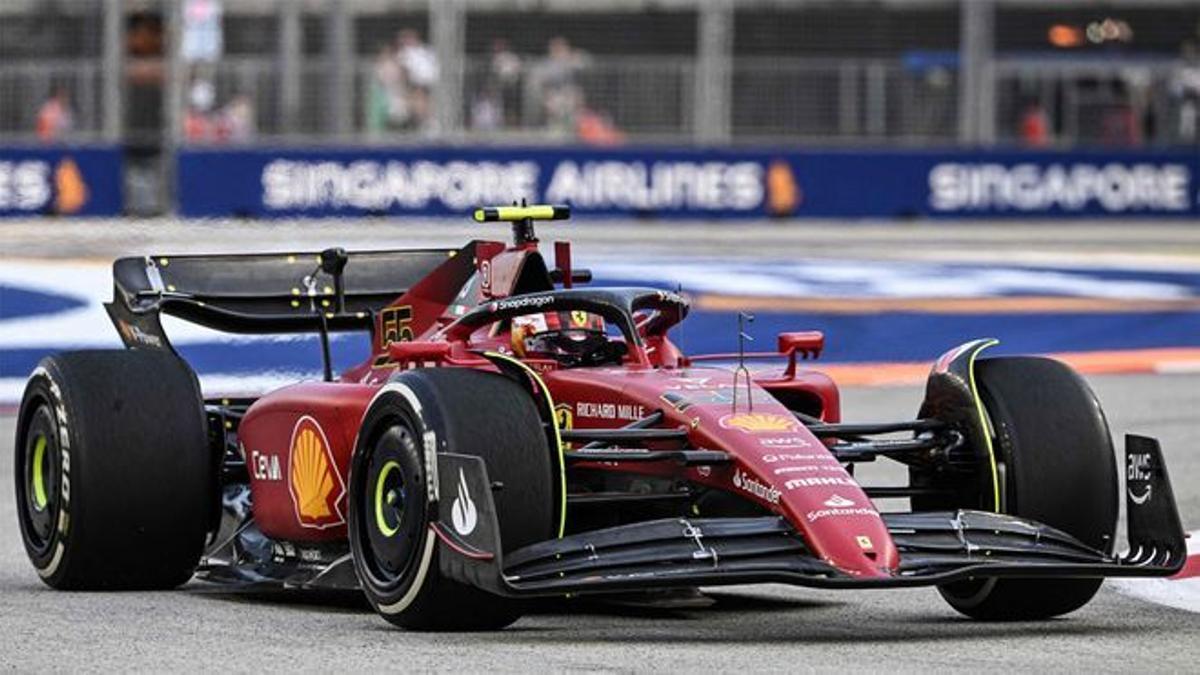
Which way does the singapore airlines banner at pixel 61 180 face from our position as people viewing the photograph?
facing the viewer

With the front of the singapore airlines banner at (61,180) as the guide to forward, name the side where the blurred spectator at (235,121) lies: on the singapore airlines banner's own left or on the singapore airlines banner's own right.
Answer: on the singapore airlines banner's own left

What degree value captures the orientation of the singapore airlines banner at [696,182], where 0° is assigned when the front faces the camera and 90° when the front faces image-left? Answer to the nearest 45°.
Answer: approximately 0°

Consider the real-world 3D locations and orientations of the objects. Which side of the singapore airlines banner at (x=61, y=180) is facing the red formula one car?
front

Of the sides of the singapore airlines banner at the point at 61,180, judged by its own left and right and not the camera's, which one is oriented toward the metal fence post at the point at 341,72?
left

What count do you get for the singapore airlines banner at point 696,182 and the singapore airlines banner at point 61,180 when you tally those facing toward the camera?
2

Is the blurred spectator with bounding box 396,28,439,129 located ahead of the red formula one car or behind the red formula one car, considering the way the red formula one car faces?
behind

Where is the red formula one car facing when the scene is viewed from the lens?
facing the viewer and to the right of the viewer

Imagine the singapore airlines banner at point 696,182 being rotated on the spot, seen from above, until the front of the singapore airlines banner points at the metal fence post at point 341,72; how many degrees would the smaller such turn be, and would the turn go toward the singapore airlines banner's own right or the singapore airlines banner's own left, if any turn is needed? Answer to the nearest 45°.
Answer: approximately 90° to the singapore airlines banner's own right

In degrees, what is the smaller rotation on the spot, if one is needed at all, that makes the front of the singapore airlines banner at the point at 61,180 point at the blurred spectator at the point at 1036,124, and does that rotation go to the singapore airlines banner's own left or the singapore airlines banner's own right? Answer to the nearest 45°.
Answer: approximately 90° to the singapore airlines banner's own left

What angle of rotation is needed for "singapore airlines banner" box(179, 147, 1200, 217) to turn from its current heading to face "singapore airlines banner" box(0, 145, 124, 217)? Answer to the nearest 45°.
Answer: approximately 90° to its right
